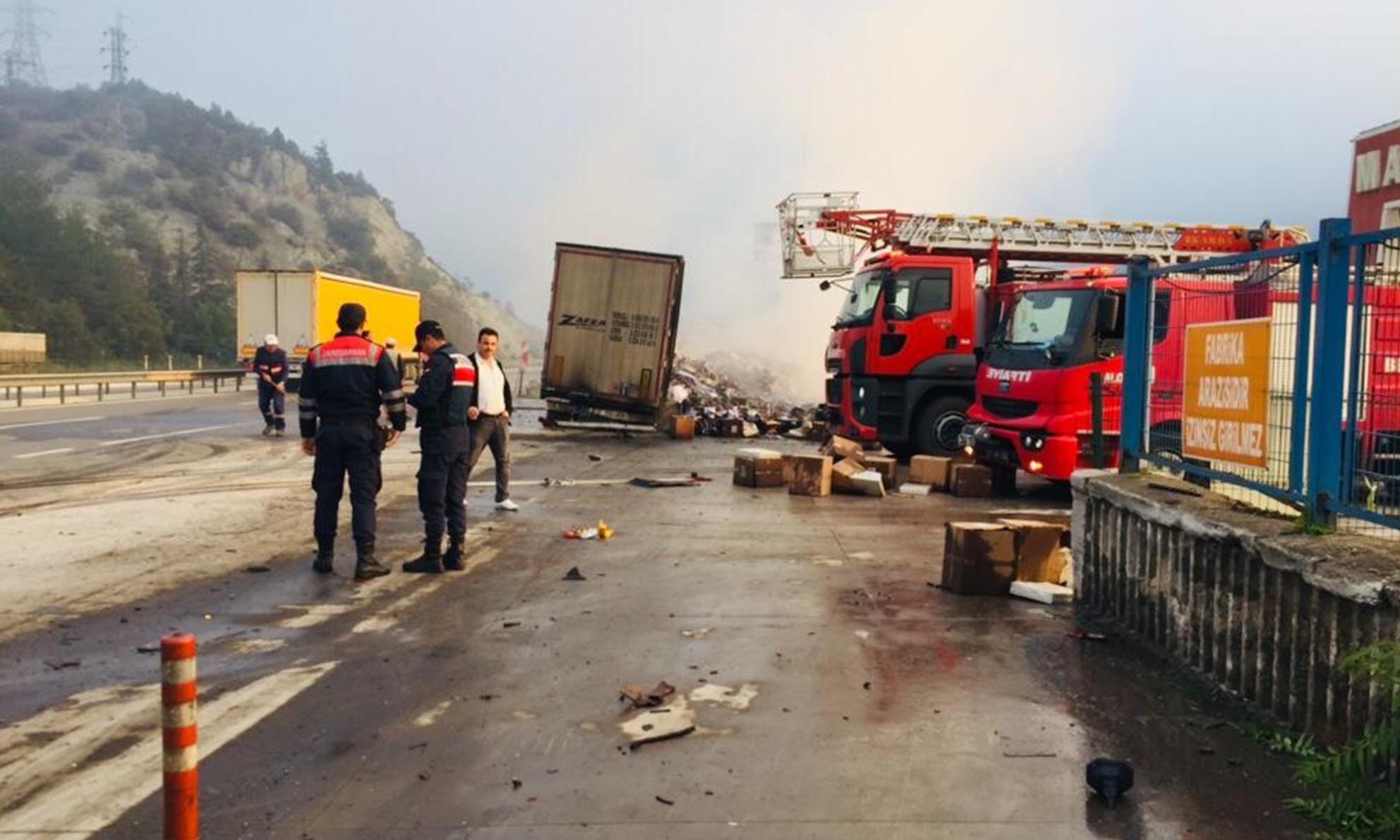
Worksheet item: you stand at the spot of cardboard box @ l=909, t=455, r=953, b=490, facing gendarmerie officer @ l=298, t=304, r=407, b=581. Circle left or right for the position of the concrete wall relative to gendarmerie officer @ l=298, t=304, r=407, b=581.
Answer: left

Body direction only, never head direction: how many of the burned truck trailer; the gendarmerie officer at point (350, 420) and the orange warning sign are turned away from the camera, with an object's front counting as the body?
2

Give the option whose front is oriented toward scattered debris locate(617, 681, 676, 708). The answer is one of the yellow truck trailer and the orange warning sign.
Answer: the orange warning sign

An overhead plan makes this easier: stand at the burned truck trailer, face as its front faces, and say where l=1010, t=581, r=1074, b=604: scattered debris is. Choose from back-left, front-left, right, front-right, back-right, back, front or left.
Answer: back

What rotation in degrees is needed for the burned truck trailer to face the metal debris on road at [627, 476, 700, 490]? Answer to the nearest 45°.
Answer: approximately 180°

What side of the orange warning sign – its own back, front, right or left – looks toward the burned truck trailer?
right

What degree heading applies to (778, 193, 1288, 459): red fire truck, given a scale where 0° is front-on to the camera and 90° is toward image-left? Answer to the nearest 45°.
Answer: approximately 45°

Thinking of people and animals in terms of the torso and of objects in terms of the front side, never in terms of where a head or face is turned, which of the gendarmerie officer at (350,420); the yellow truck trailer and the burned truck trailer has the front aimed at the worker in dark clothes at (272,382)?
the gendarmerie officer

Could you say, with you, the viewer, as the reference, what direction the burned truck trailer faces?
facing away from the viewer

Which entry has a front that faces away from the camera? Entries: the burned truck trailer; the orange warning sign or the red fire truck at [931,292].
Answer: the burned truck trailer

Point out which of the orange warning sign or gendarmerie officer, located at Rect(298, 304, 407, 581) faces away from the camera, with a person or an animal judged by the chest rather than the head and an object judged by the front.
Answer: the gendarmerie officer

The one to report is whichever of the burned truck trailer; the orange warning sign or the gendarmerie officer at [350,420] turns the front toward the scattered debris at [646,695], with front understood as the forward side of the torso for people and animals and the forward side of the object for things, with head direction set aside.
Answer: the orange warning sign

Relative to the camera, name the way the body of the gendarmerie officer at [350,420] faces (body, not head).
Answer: away from the camera
